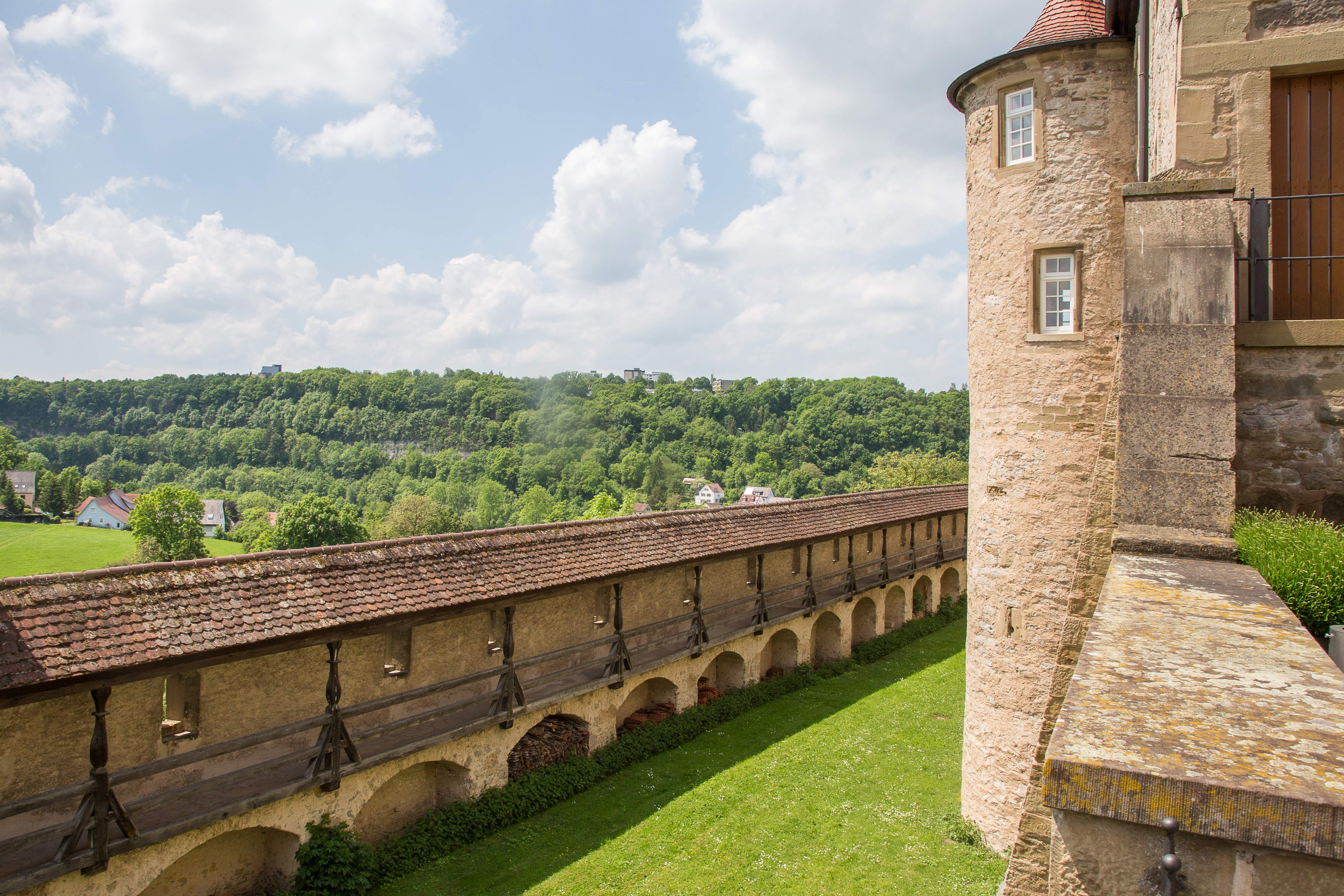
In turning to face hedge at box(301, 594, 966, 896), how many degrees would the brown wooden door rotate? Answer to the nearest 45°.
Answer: approximately 90° to its right

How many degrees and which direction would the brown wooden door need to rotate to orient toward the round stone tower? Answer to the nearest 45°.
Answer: approximately 135° to its right

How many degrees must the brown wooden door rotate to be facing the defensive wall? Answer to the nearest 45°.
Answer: approximately 90° to its right

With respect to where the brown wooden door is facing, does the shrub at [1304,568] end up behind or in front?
in front

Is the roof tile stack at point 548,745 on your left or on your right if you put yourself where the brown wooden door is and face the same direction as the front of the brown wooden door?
on your right

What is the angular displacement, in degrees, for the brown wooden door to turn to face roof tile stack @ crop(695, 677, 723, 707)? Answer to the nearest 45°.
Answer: approximately 135° to its right

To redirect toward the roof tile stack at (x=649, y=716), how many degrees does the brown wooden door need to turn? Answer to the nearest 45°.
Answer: approximately 135° to its right

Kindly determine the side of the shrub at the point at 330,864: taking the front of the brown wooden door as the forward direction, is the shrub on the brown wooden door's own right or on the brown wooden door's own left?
on the brown wooden door's own right

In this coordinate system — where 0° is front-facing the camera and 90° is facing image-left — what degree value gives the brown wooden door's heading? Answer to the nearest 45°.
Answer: approximately 0°
